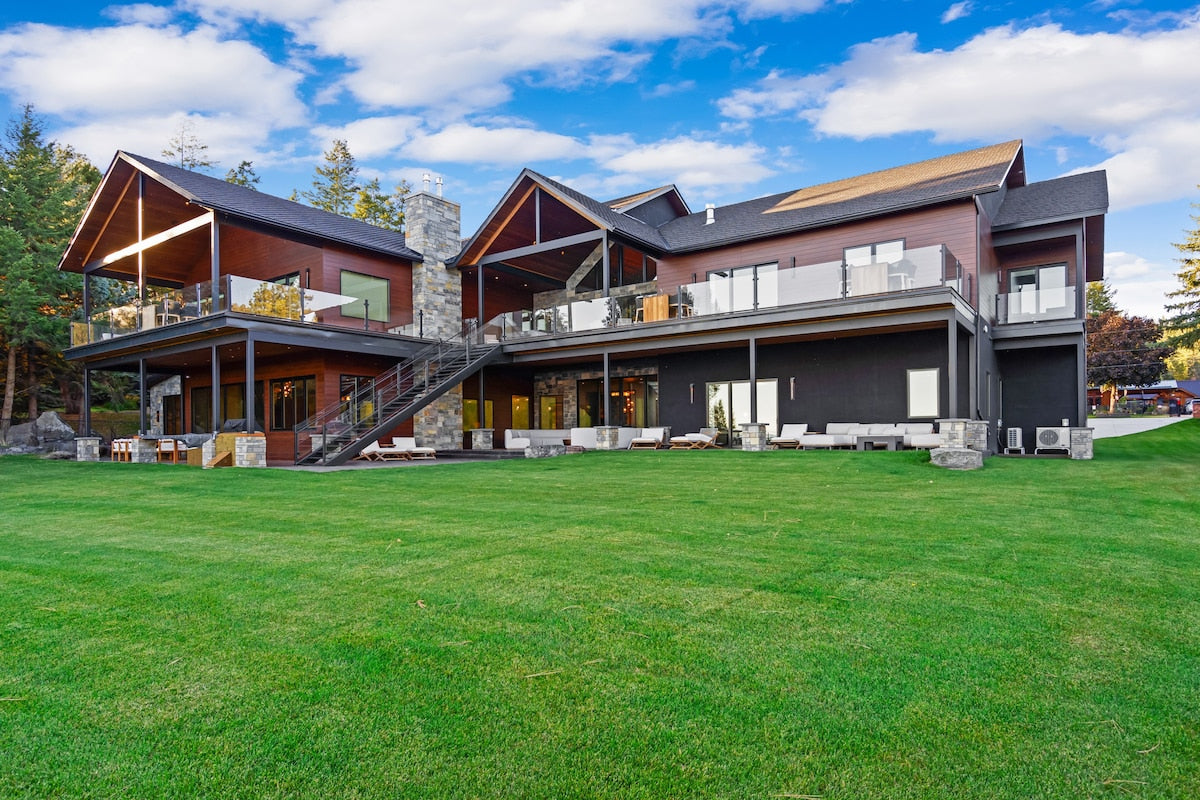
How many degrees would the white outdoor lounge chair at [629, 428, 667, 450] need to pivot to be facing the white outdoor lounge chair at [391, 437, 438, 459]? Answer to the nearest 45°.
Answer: approximately 45° to its right

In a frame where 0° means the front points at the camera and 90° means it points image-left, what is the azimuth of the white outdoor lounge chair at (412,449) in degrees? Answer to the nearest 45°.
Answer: approximately 315°

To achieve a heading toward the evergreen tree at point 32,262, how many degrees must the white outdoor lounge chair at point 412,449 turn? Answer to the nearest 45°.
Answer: approximately 180°

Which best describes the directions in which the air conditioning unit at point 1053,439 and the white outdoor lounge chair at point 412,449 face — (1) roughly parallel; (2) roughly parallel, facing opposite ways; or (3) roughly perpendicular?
roughly perpendicular

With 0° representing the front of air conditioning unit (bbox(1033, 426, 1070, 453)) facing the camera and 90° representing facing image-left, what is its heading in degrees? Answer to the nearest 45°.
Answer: approximately 0°

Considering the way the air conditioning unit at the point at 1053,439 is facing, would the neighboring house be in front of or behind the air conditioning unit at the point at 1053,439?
behind

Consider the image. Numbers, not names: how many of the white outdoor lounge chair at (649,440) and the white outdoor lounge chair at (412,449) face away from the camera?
0

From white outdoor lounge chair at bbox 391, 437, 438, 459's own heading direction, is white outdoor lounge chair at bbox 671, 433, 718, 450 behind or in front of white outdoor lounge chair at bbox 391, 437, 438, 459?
in front
